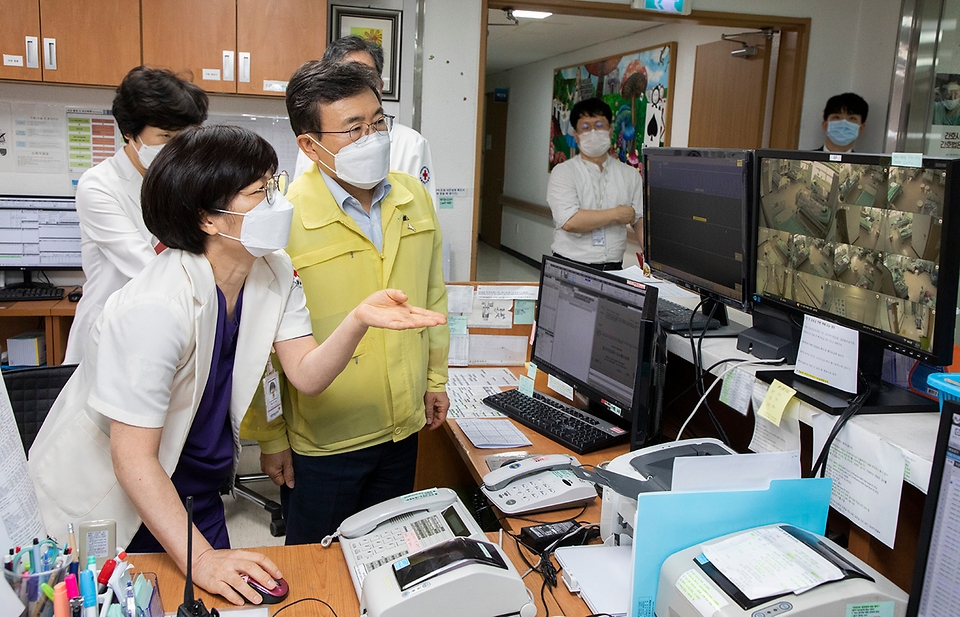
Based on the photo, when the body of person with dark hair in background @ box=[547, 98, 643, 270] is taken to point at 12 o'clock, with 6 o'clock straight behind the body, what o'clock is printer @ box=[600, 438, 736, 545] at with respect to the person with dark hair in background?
The printer is roughly at 12 o'clock from the person with dark hair in background.

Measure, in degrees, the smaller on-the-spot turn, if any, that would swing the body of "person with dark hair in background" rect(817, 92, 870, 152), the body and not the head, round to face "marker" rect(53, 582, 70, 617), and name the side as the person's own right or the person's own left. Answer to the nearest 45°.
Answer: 0° — they already face it

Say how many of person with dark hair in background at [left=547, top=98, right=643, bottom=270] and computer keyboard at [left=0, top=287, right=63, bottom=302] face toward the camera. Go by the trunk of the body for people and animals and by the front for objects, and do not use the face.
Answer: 2

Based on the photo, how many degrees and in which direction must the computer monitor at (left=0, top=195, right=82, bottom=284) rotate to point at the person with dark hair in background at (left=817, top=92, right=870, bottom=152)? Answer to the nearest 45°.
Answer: approximately 90° to its left

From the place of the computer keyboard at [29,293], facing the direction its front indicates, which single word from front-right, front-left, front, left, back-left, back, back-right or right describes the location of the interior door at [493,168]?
back-left

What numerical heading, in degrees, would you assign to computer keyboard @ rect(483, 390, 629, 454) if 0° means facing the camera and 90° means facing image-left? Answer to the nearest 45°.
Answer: approximately 45°

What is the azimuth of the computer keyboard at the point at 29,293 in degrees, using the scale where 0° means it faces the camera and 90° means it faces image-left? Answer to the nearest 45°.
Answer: approximately 0°
